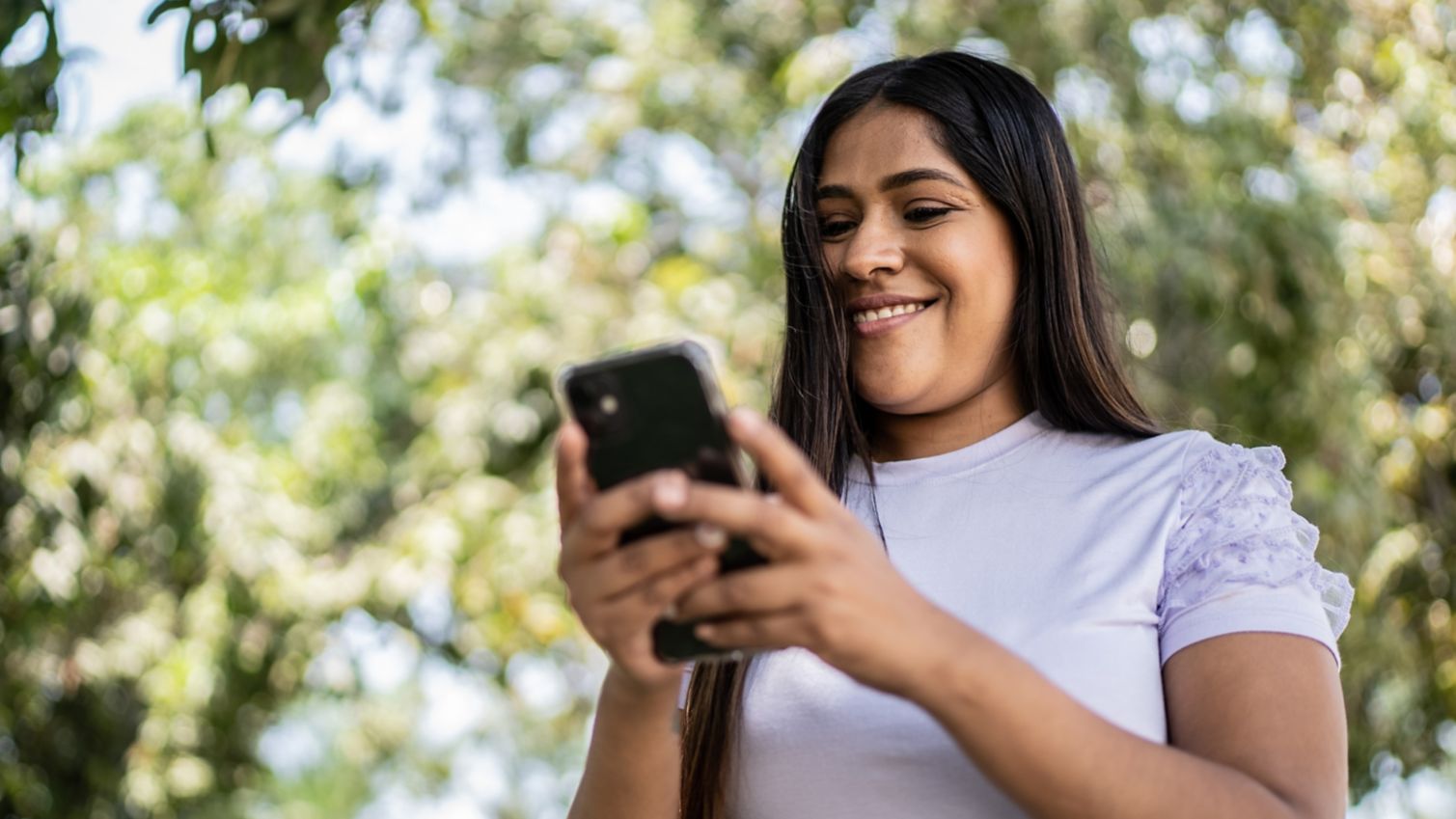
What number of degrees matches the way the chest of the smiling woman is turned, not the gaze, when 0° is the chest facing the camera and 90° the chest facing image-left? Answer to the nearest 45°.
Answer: approximately 45°
